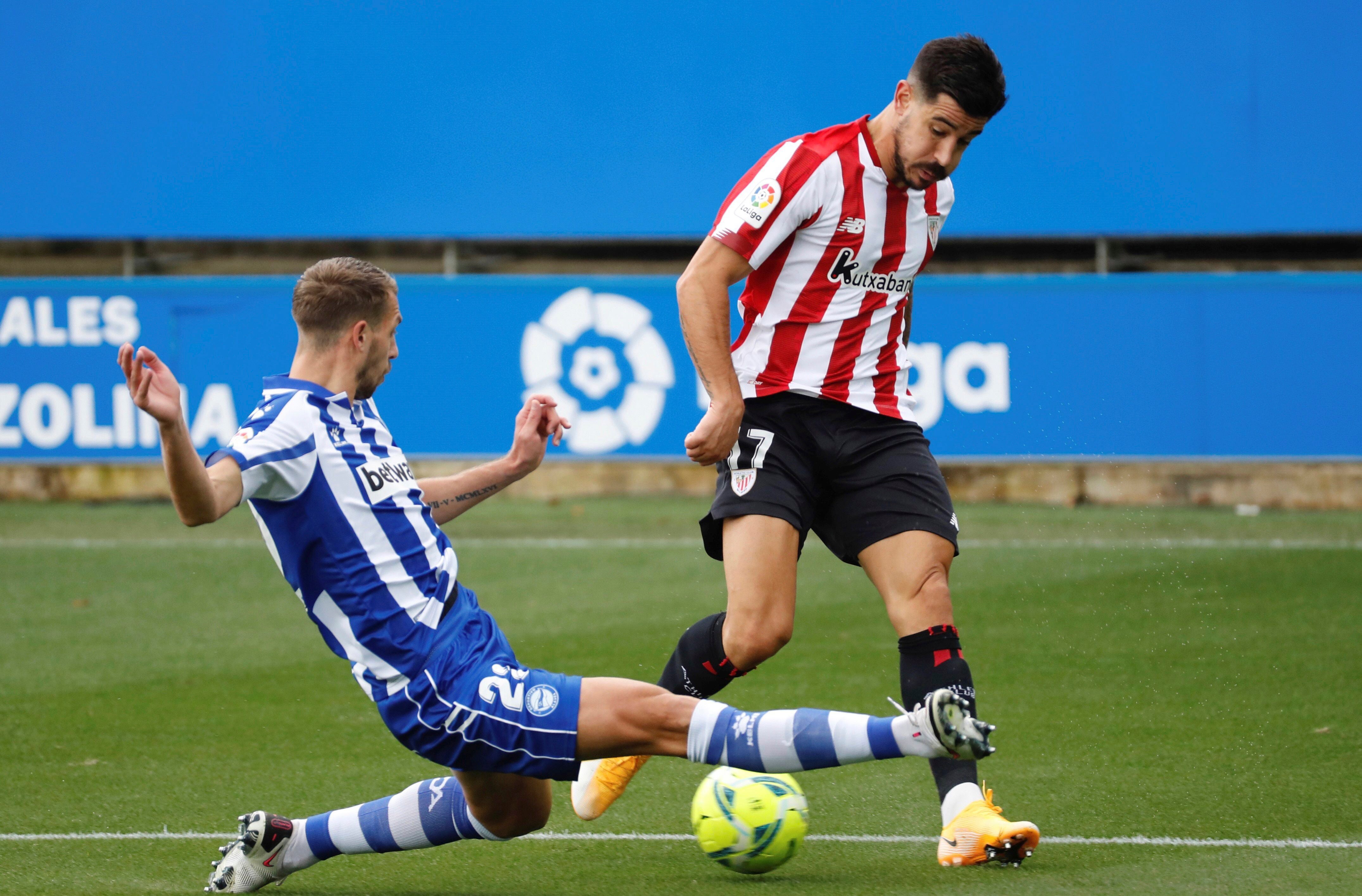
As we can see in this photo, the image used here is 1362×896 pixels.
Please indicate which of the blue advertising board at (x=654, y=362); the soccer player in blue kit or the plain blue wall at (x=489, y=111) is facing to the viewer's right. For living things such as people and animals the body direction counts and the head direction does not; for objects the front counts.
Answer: the soccer player in blue kit

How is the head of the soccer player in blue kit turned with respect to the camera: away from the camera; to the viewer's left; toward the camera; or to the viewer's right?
to the viewer's right

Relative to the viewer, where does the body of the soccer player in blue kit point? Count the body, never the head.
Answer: to the viewer's right

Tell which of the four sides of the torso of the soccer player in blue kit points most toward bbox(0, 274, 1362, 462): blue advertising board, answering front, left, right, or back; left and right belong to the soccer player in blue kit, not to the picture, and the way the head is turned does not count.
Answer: left

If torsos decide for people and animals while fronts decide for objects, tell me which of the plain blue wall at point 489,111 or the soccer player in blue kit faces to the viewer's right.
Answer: the soccer player in blue kit

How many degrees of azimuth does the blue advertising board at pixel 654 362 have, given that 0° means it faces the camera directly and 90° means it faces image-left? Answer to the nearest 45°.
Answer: approximately 0°

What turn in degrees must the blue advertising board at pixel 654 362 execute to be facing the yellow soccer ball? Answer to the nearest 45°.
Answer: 0° — it already faces it

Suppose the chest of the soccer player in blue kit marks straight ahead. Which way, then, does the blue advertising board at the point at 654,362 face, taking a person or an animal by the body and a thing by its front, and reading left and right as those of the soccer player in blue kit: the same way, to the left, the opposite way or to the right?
to the right

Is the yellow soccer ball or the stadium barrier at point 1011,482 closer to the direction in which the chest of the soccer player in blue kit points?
the yellow soccer ball

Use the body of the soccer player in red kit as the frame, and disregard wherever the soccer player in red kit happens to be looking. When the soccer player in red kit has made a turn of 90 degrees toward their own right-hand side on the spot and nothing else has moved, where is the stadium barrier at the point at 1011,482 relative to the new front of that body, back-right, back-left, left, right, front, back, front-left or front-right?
back-right

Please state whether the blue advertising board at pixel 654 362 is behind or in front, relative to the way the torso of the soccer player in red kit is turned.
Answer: behind

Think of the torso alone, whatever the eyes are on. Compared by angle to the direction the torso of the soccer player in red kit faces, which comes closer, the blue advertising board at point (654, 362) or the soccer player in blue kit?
the soccer player in blue kit
